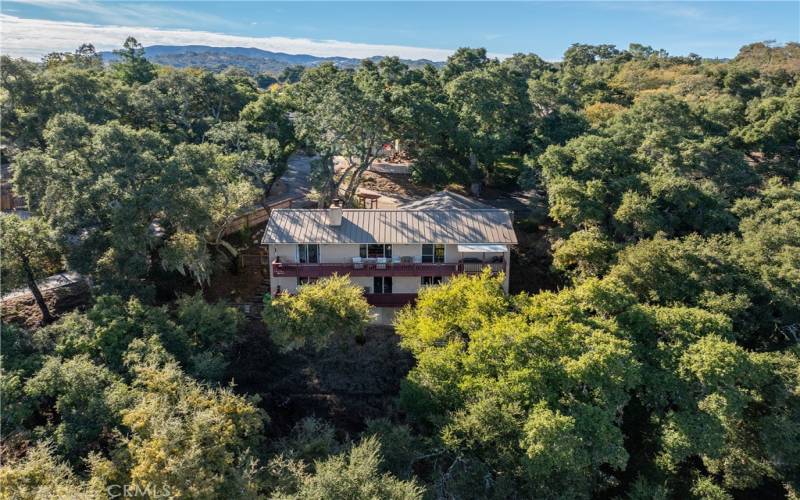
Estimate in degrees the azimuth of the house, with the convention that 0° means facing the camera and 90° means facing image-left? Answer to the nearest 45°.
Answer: approximately 0°
